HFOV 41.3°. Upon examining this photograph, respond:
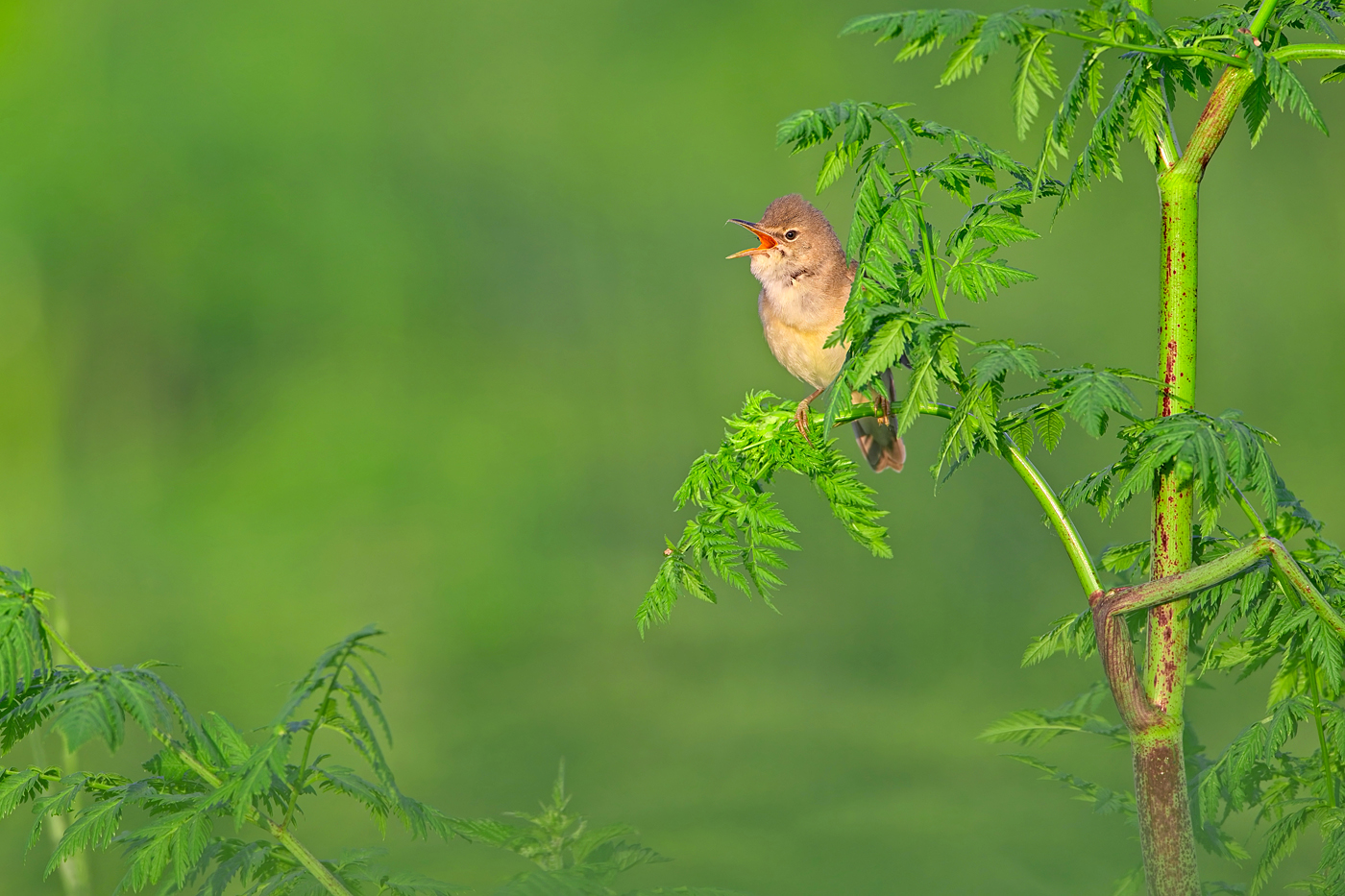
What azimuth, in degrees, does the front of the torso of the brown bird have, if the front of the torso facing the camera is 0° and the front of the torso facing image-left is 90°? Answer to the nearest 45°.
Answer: approximately 45°

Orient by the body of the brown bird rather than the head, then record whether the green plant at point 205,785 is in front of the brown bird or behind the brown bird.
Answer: in front
